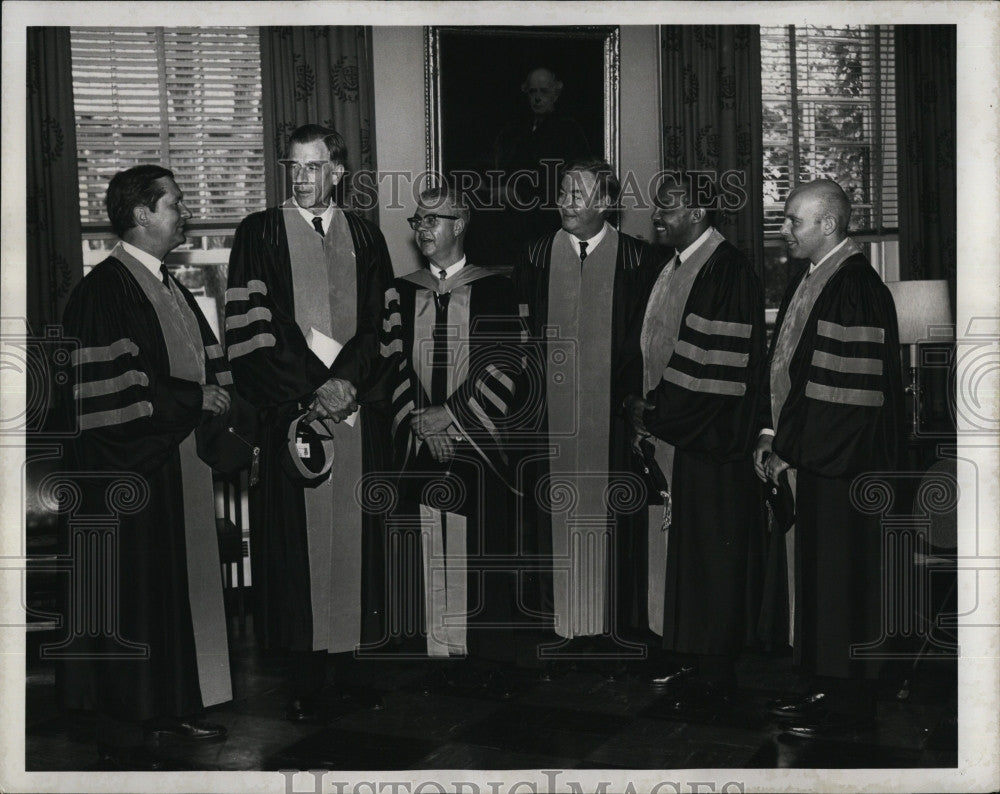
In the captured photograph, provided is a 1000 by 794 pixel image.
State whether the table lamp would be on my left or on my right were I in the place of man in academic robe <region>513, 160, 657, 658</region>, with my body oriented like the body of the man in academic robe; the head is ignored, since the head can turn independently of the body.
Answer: on my left

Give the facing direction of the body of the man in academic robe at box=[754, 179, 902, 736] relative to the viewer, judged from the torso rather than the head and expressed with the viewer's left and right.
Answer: facing to the left of the viewer

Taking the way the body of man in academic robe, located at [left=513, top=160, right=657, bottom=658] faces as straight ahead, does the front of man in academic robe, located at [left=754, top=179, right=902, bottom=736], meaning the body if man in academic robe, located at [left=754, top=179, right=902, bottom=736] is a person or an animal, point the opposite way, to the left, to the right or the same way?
to the right

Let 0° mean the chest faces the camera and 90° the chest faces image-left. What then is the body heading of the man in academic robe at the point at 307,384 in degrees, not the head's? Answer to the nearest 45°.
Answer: approximately 0°

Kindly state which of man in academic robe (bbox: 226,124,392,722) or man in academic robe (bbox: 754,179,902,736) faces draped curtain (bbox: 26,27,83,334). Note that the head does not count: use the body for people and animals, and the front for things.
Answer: man in academic robe (bbox: 754,179,902,736)
